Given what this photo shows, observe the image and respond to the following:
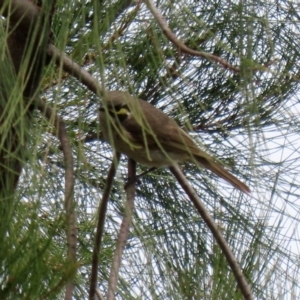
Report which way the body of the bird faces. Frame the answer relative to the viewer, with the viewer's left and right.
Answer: facing to the left of the viewer
